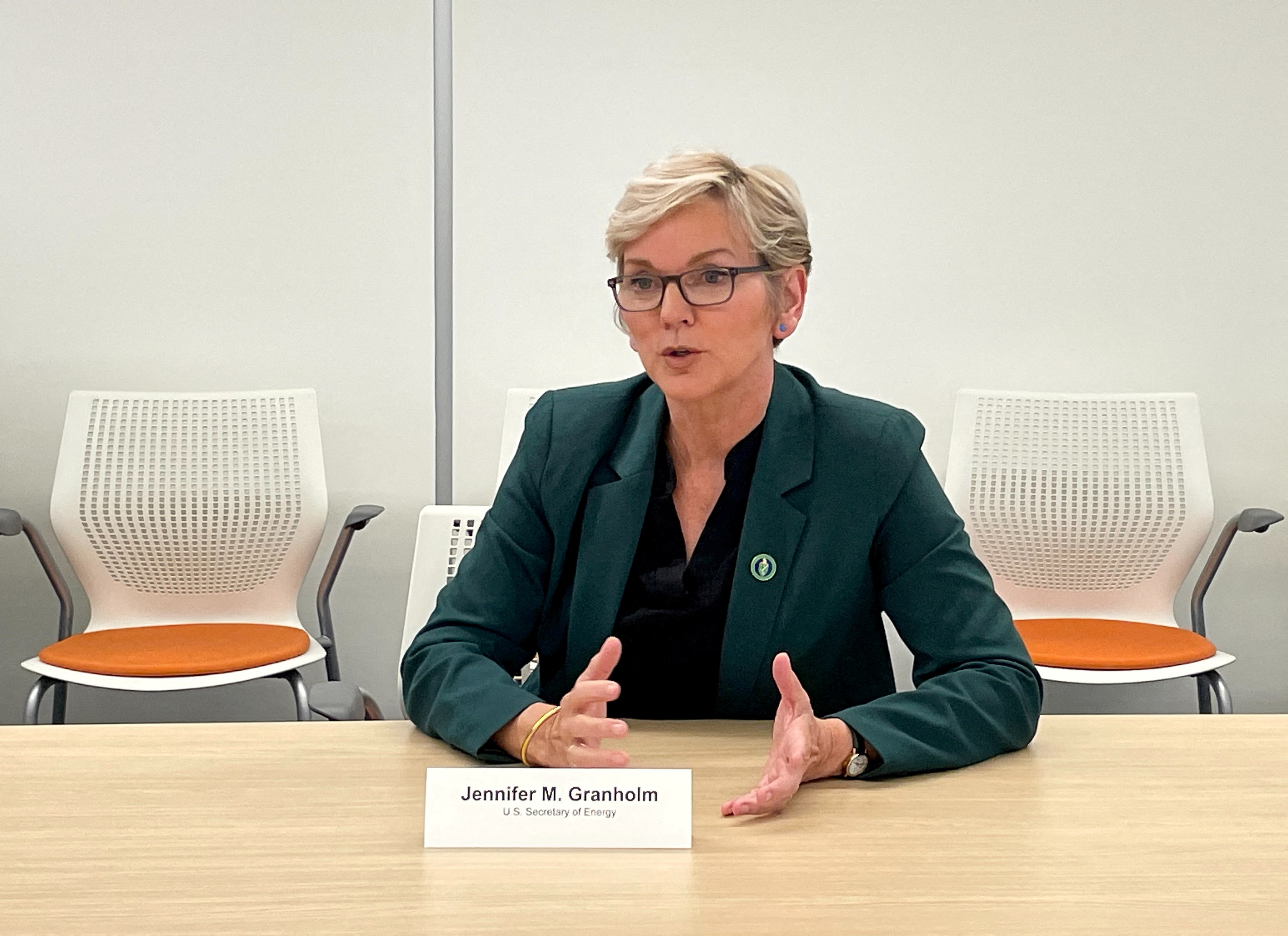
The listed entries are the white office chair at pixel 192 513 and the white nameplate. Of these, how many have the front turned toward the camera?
2

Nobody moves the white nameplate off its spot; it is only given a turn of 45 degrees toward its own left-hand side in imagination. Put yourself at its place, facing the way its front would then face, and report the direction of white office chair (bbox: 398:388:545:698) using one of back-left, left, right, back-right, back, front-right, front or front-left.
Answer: back-left

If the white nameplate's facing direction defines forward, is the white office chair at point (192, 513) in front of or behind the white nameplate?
behind

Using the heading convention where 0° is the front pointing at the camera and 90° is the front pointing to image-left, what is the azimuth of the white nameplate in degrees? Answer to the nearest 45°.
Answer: approximately 0°

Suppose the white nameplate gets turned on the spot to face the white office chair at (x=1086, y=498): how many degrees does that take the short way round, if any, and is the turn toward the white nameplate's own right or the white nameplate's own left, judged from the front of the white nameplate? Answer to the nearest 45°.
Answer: approximately 135° to the white nameplate's own left

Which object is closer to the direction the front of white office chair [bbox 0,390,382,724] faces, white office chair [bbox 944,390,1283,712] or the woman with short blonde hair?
the woman with short blonde hair

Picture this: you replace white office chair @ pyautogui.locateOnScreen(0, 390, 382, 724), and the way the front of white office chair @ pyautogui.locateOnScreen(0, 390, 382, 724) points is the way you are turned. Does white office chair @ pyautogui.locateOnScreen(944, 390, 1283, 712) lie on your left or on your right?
on your left
